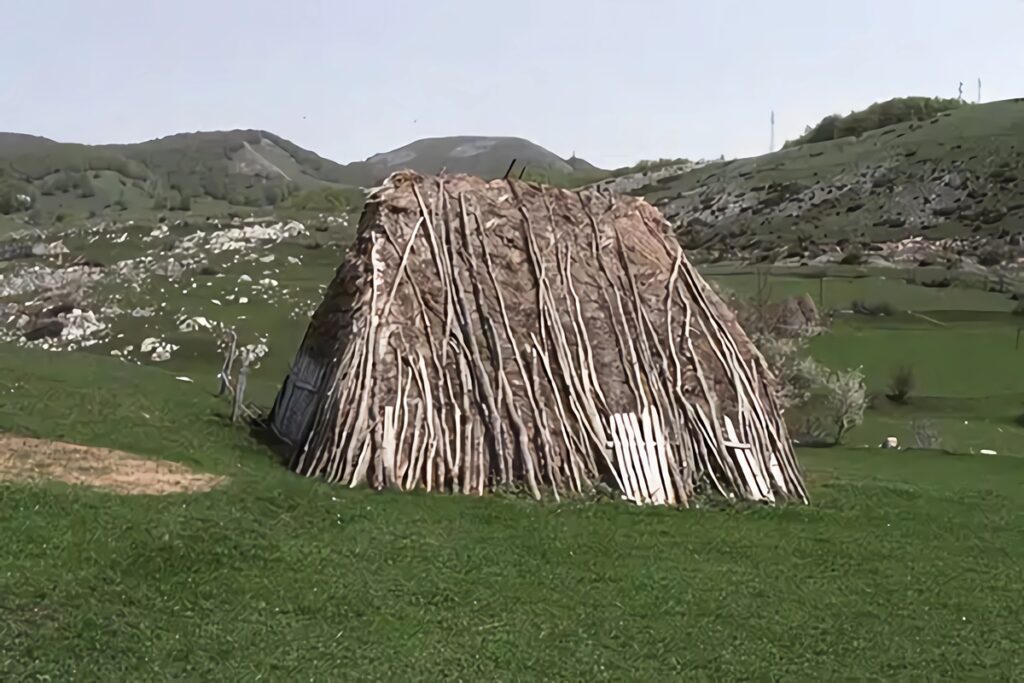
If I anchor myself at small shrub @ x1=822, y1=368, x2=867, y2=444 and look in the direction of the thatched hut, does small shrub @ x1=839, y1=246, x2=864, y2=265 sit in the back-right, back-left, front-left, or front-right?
back-right

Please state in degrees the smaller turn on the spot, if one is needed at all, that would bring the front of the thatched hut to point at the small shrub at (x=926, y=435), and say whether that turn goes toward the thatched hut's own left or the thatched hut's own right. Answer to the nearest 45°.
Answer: approximately 135° to the thatched hut's own right

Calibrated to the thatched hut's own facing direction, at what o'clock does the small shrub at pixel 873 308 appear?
The small shrub is roughly at 4 o'clock from the thatched hut.

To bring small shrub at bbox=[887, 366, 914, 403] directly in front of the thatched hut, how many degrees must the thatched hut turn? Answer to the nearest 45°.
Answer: approximately 135° to its right

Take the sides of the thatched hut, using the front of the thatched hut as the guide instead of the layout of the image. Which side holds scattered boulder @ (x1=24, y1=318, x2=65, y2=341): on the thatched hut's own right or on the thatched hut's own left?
on the thatched hut's own right

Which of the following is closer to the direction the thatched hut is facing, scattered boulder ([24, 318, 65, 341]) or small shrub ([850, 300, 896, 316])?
the scattered boulder

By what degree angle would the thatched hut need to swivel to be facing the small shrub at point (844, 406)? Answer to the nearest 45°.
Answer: approximately 135° to its right

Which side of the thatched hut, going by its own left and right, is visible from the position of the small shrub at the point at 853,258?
right

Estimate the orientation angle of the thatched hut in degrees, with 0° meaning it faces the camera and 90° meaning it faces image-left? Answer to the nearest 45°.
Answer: approximately 90°

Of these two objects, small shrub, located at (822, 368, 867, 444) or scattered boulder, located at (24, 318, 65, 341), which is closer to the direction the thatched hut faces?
the scattered boulder
